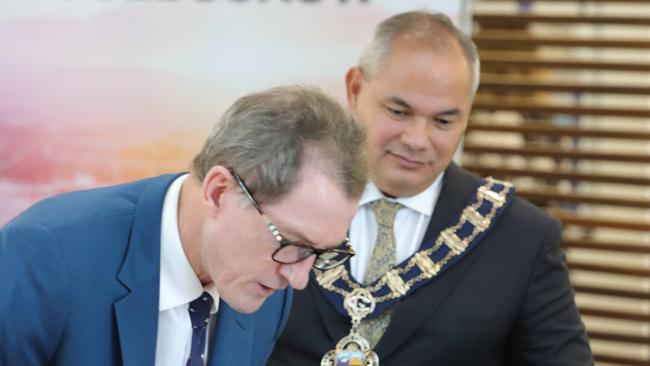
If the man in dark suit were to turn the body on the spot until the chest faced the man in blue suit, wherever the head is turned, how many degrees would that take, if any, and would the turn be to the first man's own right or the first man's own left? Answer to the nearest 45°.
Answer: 0° — they already face them

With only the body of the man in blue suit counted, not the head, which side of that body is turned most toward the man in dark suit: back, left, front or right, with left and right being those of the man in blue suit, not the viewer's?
left
